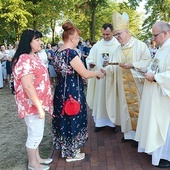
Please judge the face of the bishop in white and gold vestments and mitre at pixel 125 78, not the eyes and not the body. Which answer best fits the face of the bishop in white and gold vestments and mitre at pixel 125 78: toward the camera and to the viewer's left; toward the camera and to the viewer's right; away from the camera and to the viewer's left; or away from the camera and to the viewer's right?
toward the camera and to the viewer's left

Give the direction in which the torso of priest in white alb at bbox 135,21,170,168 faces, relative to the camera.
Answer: to the viewer's left

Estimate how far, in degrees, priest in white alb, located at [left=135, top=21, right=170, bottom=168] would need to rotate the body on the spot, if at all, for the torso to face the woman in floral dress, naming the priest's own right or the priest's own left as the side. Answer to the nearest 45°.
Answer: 0° — they already face them

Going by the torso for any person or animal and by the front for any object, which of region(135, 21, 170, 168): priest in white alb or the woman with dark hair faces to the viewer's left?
the priest in white alb

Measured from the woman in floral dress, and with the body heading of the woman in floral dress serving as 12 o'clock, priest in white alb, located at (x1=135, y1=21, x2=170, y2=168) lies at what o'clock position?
The priest in white alb is roughly at 2 o'clock from the woman in floral dress.

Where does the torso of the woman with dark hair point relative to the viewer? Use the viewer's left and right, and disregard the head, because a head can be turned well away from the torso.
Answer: facing to the right of the viewer

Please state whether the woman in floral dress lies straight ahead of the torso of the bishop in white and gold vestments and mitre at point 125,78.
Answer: yes

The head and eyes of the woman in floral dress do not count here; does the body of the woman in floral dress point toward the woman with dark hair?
no

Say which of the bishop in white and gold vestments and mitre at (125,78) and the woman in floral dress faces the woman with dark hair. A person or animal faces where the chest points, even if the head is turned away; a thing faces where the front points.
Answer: the bishop in white and gold vestments and mitre

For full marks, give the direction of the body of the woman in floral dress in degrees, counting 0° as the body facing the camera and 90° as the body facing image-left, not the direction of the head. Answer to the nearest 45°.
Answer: approximately 225°

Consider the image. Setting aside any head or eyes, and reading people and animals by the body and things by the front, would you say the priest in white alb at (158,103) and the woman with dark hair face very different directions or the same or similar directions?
very different directions

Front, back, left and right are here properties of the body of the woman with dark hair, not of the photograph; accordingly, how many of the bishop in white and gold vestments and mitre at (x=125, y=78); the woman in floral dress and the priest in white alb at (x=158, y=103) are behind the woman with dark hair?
0

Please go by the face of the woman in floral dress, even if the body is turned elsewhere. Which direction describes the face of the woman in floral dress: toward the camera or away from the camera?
away from the camera

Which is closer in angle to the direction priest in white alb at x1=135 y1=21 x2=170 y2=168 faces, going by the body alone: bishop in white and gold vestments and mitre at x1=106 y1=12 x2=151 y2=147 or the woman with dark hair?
the woman with dark hair

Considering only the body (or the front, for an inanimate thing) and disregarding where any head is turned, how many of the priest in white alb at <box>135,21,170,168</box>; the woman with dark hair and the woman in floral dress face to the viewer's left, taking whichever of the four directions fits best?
1

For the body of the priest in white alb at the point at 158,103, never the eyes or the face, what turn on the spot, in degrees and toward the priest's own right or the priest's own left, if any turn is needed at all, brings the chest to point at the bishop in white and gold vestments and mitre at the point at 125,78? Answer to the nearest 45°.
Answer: approximately 45° to the priest's own right

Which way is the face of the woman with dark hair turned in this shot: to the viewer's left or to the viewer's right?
to the viewer's right
